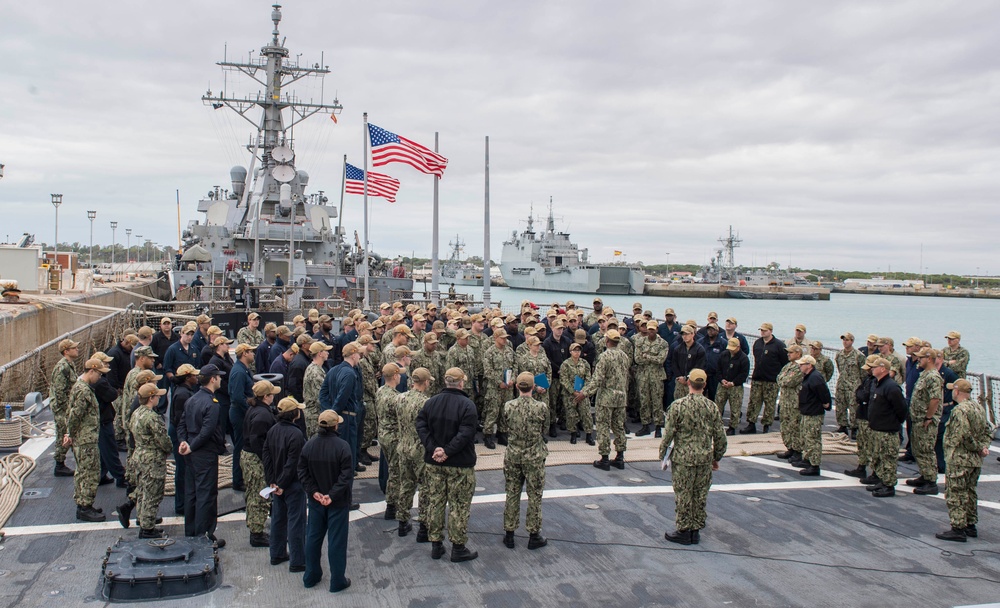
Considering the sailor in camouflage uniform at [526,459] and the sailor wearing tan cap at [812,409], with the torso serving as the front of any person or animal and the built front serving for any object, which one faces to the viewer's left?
the sailor wearing tan cap

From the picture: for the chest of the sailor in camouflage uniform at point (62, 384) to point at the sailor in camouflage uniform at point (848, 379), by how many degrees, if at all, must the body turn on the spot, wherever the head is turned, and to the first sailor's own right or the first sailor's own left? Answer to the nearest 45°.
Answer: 0° — they already face them

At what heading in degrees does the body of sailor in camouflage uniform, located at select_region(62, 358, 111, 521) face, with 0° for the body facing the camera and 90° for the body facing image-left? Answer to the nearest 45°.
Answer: approximately 270°

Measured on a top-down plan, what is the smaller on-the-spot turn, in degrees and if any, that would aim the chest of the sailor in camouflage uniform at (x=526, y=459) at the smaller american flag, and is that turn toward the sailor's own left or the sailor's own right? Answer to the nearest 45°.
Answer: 0° — they already face it

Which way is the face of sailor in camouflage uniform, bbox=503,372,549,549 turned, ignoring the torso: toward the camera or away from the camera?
away from the camera

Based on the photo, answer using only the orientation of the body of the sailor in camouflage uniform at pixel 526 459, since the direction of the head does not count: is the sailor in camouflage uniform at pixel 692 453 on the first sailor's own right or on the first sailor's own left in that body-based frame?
on the first sailor's own right

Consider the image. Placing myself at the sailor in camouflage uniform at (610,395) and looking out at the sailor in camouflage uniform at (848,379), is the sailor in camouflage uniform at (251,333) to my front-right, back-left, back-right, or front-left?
back-left

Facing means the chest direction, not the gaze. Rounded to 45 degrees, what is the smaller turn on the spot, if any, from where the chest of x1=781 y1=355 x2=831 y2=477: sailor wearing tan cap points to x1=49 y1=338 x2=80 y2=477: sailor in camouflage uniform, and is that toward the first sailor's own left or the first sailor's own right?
approximately 45° to the first sailor's own left

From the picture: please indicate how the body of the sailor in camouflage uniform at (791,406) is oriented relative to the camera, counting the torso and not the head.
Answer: to the viewer's left

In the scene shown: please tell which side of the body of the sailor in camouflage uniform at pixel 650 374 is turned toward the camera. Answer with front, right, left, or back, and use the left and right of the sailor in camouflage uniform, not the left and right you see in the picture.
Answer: front

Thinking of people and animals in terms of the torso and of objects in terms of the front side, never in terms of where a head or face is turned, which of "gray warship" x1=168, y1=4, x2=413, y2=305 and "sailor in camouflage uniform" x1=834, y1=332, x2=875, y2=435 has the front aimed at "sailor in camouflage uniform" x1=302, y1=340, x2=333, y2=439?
"sailor in camouflage uniform" x1=834, y1=332, x2=875, y2=435

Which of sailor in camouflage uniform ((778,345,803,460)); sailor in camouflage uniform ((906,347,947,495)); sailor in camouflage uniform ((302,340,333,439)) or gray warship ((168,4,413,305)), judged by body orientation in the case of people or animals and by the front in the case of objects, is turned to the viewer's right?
sailor in camouflage uniform ((302,340,333,439))

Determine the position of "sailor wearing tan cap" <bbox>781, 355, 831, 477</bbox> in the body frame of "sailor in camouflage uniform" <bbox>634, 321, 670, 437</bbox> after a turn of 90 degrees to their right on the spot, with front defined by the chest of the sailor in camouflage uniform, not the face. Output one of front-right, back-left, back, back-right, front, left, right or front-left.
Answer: back-left

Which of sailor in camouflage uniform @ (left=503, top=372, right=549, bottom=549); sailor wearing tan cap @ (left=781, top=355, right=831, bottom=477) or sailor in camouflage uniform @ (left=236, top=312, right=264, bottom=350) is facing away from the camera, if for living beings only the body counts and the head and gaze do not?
sailor in camouflage uniform @ (left=503, top=372, right=549, bottom=549)

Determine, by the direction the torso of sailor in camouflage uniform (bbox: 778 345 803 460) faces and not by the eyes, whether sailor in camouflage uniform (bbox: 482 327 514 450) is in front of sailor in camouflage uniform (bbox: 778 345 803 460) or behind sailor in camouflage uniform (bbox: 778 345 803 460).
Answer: in front

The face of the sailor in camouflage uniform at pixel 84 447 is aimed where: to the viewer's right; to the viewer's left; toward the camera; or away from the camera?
to the viewer's right

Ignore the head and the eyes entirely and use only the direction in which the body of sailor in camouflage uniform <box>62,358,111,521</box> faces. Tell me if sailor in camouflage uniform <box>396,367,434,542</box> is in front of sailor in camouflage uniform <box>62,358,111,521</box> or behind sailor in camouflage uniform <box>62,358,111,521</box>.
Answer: in front
